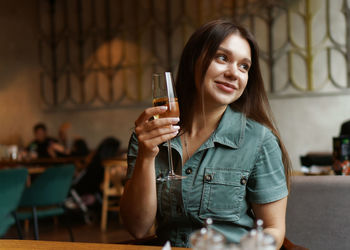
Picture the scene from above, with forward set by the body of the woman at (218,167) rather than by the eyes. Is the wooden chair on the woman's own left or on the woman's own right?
on the woman's own right

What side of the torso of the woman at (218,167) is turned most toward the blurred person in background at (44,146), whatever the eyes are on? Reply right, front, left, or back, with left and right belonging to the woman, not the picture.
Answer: right

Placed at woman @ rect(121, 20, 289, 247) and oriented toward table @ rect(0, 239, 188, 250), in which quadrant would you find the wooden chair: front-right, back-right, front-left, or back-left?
back-right

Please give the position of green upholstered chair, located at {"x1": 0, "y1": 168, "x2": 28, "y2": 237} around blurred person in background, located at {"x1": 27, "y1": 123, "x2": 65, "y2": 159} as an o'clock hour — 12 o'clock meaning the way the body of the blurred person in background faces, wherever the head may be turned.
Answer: The green upholstered chair is roughly at 12 o'clock from the blurred person in background.

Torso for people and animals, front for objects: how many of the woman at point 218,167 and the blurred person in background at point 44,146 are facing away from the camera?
0

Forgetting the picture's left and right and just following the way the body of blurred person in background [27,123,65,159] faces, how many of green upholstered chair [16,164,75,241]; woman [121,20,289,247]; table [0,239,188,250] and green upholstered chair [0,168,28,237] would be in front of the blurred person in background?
4

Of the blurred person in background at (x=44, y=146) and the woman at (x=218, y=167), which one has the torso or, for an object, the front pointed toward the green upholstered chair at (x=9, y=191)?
the blurred person in background

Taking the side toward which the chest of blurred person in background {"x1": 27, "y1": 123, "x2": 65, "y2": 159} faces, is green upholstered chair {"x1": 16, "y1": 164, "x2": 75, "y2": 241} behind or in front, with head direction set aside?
in front

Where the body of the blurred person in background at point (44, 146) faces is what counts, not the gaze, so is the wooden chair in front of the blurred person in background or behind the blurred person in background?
in front

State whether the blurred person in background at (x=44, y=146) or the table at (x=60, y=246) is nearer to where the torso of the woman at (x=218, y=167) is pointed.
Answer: the table

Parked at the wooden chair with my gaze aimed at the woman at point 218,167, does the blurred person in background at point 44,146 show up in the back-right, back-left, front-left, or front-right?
back-right

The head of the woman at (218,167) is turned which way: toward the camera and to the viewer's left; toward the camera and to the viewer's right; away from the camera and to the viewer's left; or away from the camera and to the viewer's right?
toward the camera and to the viewer's right

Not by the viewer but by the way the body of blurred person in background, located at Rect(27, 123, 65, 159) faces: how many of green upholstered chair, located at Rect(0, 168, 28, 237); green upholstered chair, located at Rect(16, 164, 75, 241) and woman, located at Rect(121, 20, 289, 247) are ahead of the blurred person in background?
3

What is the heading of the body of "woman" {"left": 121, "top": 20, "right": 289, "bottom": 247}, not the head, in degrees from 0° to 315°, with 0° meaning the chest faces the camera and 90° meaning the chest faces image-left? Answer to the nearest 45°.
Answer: approximately 45°

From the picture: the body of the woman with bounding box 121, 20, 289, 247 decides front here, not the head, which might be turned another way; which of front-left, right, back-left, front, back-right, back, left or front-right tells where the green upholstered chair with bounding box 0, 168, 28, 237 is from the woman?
right

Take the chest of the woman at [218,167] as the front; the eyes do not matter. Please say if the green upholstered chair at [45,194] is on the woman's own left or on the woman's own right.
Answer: on the woman's own right
